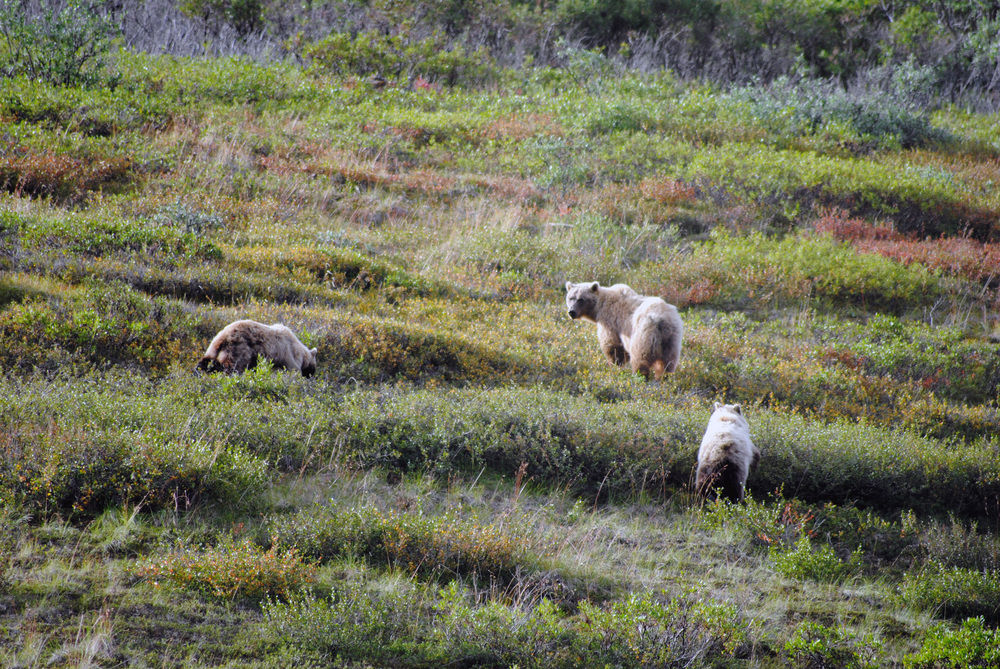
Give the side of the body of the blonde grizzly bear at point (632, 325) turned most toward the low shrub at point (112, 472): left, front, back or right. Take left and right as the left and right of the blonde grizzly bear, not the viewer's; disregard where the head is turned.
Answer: left

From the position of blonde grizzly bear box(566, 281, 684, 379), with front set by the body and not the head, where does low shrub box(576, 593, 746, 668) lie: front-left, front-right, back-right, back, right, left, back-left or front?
back-left

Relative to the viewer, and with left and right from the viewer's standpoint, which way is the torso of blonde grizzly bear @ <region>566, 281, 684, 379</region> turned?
facing away from the viewer and to the left of the viewer

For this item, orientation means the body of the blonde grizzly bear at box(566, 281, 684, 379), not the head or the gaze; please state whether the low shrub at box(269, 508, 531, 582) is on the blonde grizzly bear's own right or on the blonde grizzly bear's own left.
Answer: on the blonde grizzly bear's own left

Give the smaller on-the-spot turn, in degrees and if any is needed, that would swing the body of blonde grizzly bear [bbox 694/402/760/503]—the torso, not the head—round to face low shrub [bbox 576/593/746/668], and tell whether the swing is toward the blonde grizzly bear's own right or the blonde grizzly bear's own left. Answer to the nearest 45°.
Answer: approximately 180°

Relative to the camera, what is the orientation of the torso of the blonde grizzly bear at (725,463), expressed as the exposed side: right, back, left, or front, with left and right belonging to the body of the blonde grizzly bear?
back

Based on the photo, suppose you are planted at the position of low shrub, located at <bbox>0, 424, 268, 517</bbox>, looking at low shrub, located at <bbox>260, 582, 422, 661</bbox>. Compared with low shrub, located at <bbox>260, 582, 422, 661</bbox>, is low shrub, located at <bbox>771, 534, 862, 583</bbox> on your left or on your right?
left

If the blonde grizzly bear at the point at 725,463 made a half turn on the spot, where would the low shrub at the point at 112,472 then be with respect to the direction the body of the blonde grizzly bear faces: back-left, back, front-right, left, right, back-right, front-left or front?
front-right
